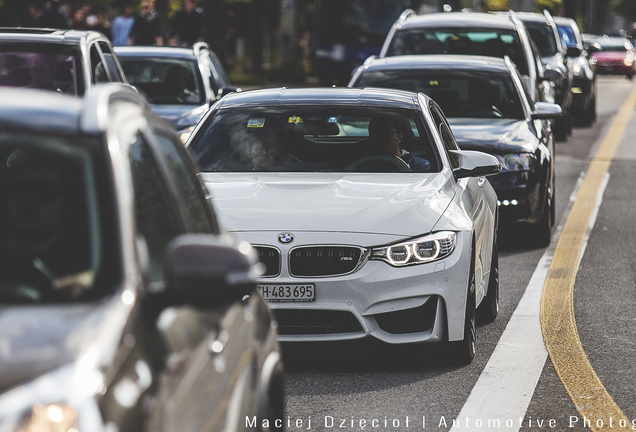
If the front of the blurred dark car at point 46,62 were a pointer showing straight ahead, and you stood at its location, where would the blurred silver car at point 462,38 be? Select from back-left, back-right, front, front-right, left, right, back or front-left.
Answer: back

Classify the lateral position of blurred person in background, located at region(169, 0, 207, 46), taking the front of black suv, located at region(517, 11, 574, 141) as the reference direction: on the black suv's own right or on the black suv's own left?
on the black suv's own right

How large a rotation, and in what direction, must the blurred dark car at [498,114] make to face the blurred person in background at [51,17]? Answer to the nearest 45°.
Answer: approximately 135° to its right

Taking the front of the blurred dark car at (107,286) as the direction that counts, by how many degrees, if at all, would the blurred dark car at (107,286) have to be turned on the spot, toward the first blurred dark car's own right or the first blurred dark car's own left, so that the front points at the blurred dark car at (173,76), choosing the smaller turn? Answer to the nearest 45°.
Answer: approximately 135° to the first blurred dark car's own right

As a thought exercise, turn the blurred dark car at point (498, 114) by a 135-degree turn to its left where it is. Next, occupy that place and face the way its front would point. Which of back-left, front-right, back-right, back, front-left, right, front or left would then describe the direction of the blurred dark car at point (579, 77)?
front-left

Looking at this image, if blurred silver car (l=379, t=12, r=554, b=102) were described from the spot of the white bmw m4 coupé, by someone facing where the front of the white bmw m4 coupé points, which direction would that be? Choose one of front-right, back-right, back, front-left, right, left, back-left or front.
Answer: back

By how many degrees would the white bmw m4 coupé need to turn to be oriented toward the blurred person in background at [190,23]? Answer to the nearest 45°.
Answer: approximately 180°

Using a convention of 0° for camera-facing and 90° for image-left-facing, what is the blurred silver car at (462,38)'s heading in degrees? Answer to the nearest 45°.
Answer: approximately 0°

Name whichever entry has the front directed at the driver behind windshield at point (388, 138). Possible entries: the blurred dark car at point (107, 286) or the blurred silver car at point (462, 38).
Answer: the blurred silver car at point (462, 38)

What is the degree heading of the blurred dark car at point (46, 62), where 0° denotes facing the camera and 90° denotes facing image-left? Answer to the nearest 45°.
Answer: approximately 45°

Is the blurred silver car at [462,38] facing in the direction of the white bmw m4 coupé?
yes
